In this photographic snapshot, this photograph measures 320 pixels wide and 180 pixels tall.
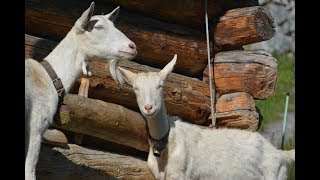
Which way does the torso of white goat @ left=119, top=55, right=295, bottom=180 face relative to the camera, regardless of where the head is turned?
to the viewer's left

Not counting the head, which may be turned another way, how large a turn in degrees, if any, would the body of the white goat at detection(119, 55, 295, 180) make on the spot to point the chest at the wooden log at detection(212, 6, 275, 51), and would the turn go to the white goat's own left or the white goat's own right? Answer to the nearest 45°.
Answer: approximately 90° to the white goat's own right

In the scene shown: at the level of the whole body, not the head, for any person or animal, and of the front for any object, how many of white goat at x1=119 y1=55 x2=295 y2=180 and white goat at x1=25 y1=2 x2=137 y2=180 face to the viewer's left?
1

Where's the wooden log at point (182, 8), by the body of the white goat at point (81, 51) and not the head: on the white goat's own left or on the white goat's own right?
on the white goat's own left

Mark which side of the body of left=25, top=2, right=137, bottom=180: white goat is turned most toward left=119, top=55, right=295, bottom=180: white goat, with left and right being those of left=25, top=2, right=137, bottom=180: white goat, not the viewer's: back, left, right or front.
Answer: front

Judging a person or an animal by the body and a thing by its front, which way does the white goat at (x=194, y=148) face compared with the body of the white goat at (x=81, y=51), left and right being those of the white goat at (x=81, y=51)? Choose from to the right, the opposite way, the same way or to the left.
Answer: the opposite way

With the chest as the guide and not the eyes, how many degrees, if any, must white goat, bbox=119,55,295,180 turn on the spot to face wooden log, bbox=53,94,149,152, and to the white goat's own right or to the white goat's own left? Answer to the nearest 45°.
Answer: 0° — it already faces it

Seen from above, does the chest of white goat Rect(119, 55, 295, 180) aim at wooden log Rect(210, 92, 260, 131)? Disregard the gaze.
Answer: no

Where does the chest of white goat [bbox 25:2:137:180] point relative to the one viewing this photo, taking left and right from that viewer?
facing to the right of the viewer
